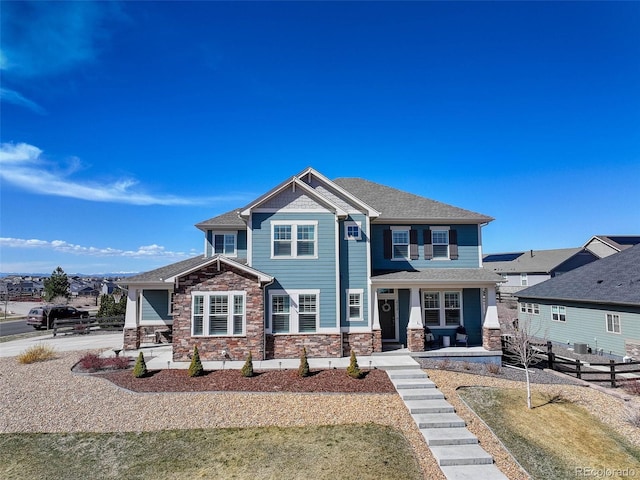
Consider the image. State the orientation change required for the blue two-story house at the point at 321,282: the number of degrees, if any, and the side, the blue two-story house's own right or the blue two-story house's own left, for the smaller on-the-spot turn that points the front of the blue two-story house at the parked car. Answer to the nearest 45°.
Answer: approximately 135° to the blue two-story house's own right

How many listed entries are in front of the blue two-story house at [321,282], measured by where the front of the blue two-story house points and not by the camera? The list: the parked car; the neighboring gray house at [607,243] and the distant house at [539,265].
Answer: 0

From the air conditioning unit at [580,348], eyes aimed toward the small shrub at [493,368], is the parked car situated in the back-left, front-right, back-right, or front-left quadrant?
front-right

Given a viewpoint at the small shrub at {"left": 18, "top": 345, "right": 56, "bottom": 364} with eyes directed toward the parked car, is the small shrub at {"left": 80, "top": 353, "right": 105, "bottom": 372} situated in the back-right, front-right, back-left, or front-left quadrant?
back-right

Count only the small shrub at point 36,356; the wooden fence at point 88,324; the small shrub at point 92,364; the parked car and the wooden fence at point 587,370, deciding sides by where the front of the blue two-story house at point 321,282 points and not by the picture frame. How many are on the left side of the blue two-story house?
1

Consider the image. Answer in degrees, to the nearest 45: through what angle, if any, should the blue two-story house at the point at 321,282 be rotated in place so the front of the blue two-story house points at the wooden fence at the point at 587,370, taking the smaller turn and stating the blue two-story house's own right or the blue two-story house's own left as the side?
approximately 90° to the blue two-story house's own left

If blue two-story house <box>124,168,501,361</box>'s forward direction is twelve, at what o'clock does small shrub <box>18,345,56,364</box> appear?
The small shrub is roughly at 3 o'clock from the blue two-story house.

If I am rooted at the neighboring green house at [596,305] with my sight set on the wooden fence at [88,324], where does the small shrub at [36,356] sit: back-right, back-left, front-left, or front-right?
front-left

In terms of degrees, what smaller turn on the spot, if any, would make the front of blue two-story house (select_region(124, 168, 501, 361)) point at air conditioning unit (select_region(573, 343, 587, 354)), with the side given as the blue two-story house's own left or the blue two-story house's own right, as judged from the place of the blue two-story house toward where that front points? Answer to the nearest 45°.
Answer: approximately 90° to the blue two-story house's own left

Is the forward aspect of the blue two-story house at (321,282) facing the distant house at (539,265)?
no

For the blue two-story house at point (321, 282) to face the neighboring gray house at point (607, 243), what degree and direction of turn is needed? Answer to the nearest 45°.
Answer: approximately 135° to its left

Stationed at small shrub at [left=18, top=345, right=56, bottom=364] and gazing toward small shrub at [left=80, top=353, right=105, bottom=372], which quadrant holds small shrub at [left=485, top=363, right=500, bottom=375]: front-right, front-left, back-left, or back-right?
front-left

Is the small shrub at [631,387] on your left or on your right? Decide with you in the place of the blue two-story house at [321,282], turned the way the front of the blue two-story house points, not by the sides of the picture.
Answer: on your left

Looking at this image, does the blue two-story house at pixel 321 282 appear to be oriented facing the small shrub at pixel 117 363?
no

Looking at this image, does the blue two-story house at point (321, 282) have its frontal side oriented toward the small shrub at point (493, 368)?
no

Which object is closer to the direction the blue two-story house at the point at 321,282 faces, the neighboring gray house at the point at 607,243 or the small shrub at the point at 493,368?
the small shrub

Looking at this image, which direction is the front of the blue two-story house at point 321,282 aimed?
toward the camera

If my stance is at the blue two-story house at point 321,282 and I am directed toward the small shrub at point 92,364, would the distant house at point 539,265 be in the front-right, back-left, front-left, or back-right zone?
back-right
